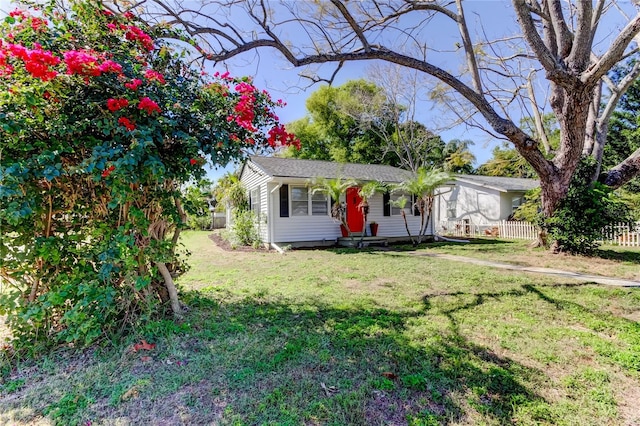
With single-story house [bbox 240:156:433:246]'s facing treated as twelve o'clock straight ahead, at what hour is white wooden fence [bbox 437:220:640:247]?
The white wooden fence is roughly at 10 o'clock from the single-story house.

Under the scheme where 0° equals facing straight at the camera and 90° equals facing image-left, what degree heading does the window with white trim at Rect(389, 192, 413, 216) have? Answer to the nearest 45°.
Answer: approximately 0°

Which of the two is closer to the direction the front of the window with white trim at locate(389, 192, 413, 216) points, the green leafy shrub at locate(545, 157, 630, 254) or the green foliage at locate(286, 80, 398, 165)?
the green leafy shrub

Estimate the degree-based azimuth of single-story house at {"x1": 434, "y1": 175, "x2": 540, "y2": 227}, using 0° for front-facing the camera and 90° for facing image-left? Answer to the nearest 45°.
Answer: approximately 315°

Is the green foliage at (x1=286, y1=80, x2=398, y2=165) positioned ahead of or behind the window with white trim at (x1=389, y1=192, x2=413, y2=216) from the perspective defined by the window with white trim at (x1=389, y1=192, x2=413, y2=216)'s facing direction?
behind

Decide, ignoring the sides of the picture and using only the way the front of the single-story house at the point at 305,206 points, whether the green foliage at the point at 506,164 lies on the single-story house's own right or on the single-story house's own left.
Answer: on the single-story house's own left

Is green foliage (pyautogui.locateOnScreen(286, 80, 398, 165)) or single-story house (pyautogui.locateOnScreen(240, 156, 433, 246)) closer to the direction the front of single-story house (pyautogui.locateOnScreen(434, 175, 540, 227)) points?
the single-story house

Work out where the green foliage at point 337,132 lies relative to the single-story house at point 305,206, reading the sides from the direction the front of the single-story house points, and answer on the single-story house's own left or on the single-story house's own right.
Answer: on the single-story house's own left

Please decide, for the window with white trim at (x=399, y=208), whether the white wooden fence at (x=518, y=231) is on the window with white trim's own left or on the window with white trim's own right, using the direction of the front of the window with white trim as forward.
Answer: on the window with white trim's own left

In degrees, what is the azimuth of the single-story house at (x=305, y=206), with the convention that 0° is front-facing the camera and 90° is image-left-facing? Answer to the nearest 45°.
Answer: approximately 315°
